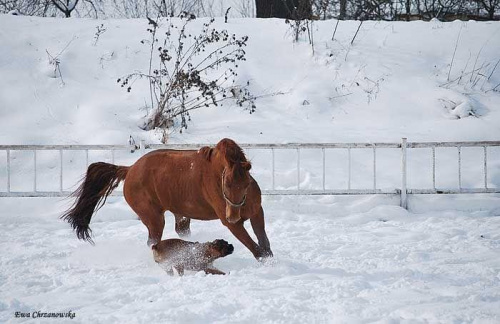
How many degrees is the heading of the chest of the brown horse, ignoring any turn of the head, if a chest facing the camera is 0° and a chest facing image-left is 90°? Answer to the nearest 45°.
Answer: approximately 315°

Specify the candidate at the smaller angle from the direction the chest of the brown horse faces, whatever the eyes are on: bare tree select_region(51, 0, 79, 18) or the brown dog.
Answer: the brown dog

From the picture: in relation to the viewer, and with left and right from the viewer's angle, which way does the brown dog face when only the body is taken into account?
facing to the right of the viewer

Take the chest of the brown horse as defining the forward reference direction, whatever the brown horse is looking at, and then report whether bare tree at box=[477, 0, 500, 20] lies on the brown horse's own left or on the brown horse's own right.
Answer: on the brown horse's own left

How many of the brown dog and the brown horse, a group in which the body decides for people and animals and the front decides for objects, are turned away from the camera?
0

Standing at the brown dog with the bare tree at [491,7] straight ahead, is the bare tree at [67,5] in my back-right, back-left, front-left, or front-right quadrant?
front-left

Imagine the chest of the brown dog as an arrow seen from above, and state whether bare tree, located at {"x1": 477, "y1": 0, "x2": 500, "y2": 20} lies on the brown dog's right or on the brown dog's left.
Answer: on the brown dog's left

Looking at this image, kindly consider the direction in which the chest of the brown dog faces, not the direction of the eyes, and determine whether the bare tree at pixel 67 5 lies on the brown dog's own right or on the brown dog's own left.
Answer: on the brown dog's own left

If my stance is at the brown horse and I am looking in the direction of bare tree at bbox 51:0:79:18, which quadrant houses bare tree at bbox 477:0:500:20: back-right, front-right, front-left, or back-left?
front-right
